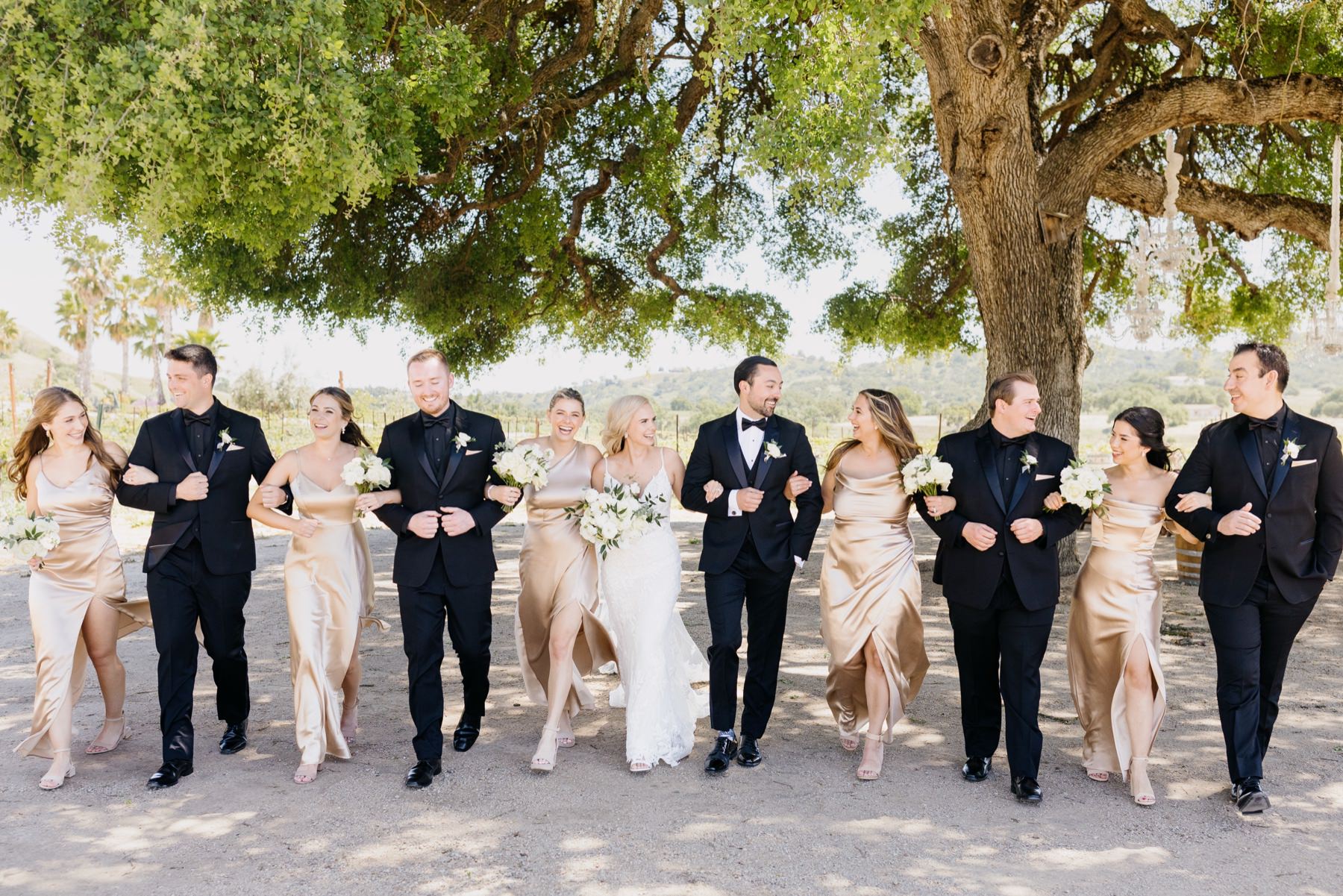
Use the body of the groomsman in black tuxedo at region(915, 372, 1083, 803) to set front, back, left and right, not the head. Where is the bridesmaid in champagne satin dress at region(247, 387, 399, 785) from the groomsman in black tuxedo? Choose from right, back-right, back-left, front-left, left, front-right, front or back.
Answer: right

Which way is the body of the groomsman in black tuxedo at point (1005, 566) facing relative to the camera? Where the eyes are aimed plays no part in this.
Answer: toward the camera

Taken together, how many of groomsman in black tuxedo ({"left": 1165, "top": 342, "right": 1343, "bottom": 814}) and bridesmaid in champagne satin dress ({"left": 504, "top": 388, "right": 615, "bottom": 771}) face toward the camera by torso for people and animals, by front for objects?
2

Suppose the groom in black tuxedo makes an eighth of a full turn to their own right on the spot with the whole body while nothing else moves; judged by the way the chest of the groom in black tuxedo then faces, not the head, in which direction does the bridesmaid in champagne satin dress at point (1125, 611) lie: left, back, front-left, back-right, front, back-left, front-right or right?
back-left

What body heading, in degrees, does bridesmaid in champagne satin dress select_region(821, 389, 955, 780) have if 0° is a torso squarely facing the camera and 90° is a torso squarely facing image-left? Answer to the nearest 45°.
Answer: approximately 0°

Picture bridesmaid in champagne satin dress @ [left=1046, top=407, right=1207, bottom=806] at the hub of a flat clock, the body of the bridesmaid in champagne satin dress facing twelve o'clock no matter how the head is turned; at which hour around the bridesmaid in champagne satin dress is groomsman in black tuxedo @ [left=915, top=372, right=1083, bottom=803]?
The groomsman in black tuxedo is roughly at 2 o'clock from the bridesmaid in champagne satin dress.

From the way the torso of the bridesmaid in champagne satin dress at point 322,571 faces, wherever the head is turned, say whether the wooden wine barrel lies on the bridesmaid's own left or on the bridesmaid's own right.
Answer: on the bridesmaid's own left

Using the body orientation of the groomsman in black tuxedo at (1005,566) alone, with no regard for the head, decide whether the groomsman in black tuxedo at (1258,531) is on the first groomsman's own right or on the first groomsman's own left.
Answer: on the first groomsman's own left

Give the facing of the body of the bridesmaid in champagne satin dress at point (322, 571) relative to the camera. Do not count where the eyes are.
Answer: toward the camera
